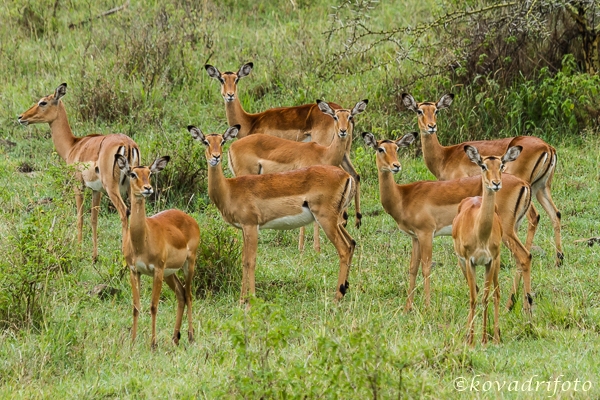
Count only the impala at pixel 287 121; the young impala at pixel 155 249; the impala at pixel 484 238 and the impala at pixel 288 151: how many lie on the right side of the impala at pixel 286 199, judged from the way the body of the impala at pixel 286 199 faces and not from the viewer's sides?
2

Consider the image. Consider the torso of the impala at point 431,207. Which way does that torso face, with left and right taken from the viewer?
facing to the left of the viewer

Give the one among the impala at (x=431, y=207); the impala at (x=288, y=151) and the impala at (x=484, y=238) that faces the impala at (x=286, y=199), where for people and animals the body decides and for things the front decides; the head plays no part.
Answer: the impala at (x=431, y=207)

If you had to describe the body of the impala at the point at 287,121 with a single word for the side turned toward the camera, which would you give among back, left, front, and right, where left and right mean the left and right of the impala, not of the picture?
left

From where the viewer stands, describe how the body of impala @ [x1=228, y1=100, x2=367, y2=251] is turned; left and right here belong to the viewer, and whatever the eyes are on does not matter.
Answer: facing to the right of the viewer

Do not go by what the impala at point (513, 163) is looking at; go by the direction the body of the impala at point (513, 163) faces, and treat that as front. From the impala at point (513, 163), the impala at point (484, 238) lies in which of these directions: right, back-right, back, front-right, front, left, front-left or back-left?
left

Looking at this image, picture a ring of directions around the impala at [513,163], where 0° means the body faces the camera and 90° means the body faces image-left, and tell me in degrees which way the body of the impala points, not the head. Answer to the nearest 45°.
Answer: approximately 90°

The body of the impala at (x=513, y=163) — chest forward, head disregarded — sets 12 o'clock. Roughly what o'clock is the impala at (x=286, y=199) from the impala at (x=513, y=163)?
the impala at (x=286, y=199) is roughly at 11 o'clock from the impala at (x=513, y=163).

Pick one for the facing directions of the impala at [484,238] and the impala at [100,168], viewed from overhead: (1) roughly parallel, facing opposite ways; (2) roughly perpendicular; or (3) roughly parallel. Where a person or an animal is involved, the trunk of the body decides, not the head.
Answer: roughly perpendicular

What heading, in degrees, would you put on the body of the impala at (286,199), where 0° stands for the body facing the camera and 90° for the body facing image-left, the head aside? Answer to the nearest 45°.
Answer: approximately 90°

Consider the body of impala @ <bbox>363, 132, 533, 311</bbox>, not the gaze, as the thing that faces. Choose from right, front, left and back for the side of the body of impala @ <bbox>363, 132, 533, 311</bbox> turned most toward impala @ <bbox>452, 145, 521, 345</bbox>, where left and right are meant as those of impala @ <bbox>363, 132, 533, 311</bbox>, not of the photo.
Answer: left
